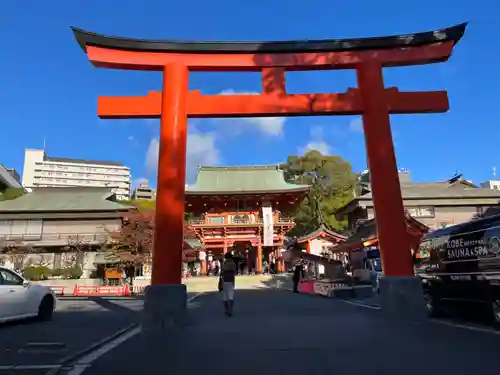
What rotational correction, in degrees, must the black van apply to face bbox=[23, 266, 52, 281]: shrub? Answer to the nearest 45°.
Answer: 0° — it already faces it

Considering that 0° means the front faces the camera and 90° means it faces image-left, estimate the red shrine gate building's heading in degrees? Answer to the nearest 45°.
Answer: approximately 0°

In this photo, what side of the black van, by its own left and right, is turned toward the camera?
left

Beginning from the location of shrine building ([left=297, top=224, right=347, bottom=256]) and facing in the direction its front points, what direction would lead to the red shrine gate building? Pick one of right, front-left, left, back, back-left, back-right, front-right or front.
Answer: right
